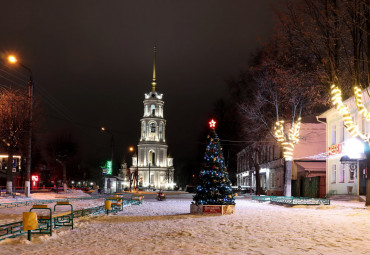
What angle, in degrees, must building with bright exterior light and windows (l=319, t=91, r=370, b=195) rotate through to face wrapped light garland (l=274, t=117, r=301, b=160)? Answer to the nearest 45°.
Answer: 0° — it already faces it

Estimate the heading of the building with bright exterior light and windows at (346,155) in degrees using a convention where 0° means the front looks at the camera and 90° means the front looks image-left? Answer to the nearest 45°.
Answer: approximately 45°

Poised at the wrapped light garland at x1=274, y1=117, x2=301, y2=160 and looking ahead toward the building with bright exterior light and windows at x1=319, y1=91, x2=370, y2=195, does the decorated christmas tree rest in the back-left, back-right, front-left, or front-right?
back-right

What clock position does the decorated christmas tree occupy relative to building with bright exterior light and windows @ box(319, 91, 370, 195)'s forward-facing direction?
The decorated christmas tree is roughly at 11 o'clock from the building with bright exterior light and windows.
